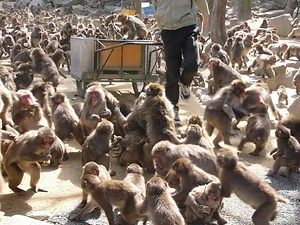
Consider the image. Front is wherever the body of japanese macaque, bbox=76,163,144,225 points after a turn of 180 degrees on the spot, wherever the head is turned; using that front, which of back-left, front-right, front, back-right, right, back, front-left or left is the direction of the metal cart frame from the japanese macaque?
left

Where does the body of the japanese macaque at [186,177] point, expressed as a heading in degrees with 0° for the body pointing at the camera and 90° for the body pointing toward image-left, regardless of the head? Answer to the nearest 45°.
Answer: approximately 90°

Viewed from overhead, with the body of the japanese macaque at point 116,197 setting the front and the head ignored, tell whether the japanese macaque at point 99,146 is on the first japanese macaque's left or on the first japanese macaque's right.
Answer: on the first japanese macaque's right

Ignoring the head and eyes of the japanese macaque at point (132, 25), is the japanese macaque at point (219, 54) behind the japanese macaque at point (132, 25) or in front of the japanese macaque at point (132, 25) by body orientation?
behind

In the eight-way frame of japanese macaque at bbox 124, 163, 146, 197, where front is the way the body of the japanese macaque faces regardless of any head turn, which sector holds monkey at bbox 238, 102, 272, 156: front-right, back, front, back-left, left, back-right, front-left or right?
front-right

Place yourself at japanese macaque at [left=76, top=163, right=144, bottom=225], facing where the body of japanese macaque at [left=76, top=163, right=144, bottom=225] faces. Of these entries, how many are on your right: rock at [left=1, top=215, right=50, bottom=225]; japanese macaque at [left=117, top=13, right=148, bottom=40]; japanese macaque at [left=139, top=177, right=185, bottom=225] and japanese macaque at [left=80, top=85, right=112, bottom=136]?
2

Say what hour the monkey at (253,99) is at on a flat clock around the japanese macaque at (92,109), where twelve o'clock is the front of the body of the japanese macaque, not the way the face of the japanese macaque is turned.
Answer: The monkey is roughly at 9 o'clock from the japanese macaque.
